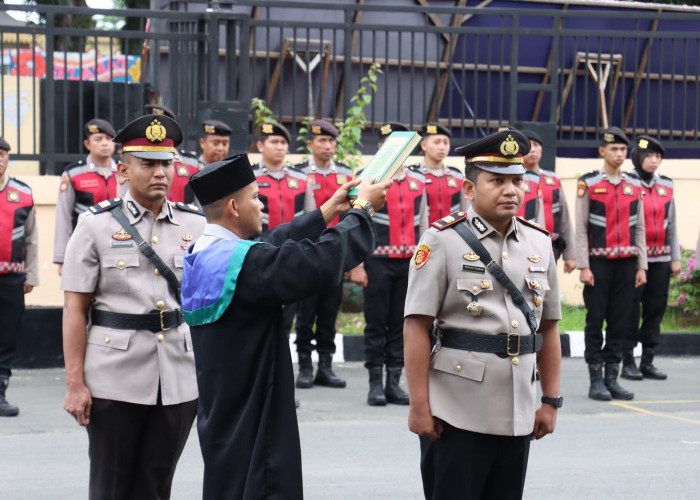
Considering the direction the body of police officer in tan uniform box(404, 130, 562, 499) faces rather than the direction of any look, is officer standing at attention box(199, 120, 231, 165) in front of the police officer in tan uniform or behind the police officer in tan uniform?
behind

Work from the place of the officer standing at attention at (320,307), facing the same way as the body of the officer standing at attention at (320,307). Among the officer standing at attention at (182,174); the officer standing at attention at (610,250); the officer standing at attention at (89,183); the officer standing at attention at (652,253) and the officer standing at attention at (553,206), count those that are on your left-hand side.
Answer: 3

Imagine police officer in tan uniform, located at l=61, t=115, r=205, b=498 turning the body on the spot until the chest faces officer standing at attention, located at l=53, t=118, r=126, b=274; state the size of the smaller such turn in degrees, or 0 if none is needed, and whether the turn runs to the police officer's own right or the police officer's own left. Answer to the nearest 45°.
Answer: approximately 135° to the police officer's own left

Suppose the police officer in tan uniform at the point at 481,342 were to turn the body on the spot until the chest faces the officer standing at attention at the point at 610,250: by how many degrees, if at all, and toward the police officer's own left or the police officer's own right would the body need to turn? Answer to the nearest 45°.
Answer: approximately 135° to the police officer's own left

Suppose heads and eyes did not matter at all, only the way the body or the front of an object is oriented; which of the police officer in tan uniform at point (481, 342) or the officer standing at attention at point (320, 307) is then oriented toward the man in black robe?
the officer standing at attention

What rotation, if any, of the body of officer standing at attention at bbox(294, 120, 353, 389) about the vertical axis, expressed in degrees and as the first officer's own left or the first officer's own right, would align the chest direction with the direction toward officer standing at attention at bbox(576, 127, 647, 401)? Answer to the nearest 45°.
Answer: approximately 90° to the first officer's own left

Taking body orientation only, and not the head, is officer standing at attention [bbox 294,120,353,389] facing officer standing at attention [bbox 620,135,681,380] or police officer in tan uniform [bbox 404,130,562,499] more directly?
the police officer in tan uniform

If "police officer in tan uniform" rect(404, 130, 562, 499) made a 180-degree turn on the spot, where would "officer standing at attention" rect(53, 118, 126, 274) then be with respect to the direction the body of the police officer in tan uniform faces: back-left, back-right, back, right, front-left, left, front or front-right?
front

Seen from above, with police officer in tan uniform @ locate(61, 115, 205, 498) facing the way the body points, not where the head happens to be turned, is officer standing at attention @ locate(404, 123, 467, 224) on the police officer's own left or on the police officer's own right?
on the police officer's own left

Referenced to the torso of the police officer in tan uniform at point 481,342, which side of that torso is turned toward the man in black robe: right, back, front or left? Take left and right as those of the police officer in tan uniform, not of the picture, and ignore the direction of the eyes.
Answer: right

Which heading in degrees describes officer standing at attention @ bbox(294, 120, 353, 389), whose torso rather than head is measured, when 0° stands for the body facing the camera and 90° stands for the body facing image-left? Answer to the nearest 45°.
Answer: approximately 0°

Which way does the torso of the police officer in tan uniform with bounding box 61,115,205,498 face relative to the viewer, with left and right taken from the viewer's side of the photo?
facing the viewer and to the right of the viewer
